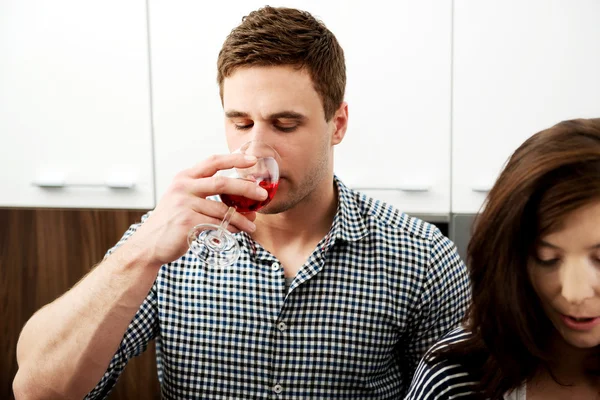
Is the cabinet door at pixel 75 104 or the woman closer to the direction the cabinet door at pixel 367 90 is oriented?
the woman

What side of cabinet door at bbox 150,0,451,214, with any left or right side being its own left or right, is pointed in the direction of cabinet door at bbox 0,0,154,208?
right

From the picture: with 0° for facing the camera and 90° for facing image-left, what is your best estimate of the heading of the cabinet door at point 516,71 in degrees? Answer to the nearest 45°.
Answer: approximately 0°

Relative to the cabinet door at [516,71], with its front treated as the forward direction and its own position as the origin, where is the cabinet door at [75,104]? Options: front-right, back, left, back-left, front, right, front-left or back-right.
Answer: right

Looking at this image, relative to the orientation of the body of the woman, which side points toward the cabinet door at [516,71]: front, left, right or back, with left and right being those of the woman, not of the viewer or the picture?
back

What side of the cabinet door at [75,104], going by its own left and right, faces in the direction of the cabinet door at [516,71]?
left

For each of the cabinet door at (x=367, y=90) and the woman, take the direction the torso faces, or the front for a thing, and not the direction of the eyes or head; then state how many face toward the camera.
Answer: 2

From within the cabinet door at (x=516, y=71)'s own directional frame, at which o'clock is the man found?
The man is roughly at 1 o'clock from the cabinet door.
